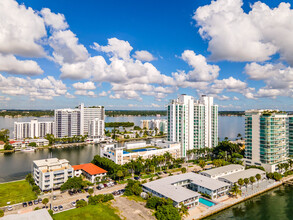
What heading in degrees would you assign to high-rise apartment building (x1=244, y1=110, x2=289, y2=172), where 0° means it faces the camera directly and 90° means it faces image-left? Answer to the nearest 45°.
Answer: approximately 315°

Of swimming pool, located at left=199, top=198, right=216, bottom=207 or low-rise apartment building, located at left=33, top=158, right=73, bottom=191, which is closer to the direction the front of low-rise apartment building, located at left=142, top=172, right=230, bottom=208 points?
the swimming pool

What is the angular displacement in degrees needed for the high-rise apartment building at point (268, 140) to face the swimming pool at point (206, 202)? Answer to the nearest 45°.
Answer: approximately 45° to its right

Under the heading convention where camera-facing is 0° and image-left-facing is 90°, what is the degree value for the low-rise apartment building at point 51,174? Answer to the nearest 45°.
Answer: approximately 315°

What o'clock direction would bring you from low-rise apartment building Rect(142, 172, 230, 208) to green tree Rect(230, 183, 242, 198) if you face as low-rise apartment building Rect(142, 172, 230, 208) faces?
The green tree is roughly at 10 o'clock from the low-rise apartment building.

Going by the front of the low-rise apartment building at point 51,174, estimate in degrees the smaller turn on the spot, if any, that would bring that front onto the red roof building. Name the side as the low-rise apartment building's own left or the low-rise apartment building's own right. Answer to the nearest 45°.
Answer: approximately 90° to the low-rise apartment building's own left

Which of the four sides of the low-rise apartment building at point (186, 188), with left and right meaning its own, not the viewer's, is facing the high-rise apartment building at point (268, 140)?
left

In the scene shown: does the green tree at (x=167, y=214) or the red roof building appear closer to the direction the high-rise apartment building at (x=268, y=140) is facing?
the green tree

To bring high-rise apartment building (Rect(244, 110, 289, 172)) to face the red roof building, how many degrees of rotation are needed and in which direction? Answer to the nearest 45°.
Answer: approximately 90° to its right

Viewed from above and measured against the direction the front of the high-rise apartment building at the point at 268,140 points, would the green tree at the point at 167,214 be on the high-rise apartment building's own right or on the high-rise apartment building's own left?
on the high-rise apartment building's own right

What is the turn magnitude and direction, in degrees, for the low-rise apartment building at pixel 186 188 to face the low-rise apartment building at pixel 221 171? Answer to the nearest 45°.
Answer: approximately 90° to its left
